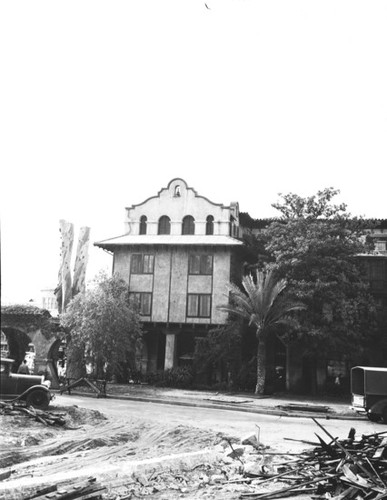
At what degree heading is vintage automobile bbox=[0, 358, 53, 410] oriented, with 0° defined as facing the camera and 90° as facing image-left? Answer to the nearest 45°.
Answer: approximately 270°

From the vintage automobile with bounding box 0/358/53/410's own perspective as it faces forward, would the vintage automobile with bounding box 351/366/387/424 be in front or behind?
in front

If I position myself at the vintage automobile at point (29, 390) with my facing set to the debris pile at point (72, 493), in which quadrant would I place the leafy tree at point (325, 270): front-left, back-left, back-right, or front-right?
back-left

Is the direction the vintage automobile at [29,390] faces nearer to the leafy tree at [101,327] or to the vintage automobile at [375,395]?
the vintage automobile

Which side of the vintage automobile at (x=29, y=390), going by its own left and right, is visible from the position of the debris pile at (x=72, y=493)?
right

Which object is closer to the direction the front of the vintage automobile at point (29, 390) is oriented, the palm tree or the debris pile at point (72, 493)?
the palm tree

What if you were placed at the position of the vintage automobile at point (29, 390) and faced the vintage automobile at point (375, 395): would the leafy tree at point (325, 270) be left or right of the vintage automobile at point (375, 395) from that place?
left

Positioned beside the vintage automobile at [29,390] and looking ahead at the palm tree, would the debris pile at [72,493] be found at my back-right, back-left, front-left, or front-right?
back-right

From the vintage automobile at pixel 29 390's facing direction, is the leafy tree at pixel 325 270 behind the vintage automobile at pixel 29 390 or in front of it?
in front

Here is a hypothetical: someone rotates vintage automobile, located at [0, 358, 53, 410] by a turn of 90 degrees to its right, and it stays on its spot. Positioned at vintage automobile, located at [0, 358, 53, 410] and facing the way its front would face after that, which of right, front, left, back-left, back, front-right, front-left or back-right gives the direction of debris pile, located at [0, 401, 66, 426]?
front

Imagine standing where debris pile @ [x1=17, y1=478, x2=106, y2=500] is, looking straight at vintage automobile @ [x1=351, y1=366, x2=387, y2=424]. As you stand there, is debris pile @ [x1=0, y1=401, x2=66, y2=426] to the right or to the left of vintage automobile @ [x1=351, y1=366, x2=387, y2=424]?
left

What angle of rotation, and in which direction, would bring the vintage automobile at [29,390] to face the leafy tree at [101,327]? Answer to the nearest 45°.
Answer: approximately 90° to its left
